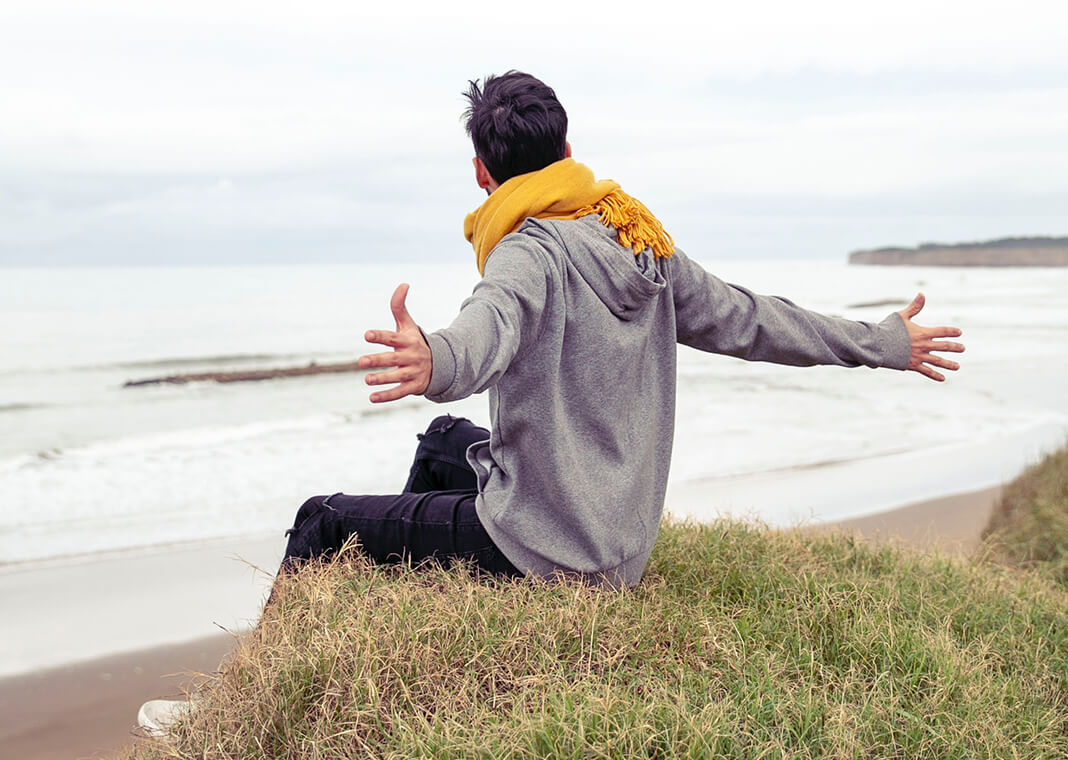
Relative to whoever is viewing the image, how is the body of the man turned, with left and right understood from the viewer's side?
facing away from the viewer and to the left of the viewer
